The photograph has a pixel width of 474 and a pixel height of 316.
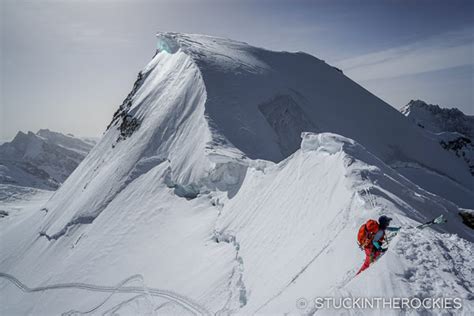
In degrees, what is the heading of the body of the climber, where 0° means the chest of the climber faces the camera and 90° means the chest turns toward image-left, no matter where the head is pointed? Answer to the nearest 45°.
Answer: approximately 270°
